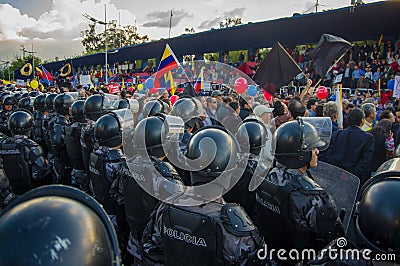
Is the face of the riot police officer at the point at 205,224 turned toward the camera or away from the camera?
away from the camera

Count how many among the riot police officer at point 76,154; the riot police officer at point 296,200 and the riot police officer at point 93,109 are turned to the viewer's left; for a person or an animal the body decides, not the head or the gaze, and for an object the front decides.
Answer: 0

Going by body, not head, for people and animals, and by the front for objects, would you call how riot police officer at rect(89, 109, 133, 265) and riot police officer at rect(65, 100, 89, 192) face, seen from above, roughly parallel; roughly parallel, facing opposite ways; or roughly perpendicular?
roughly parallel

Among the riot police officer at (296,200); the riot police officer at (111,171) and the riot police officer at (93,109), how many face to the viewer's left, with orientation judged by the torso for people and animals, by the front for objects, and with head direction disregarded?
0

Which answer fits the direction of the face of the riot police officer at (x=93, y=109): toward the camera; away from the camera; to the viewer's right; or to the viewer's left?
away from the camera

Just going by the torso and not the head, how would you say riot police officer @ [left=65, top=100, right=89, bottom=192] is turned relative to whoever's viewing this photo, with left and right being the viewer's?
facing away from the viewer and to the right of the viewer

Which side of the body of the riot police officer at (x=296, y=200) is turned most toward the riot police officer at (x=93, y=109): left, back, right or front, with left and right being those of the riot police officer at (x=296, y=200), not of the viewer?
left

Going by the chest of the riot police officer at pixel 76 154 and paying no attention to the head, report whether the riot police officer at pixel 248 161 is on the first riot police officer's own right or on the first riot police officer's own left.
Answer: on the first riot police officer's own right

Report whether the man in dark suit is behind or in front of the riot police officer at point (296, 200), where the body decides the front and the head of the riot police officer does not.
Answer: in front

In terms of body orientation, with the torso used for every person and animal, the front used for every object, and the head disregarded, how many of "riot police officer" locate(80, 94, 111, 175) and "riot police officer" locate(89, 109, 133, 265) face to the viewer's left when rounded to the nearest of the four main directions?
0

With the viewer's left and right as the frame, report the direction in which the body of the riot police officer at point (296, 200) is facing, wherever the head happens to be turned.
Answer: facing away from the viewer and to the right of the viewer

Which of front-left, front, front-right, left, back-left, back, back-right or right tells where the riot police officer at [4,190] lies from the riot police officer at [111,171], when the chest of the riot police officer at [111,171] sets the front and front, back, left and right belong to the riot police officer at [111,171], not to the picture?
back-left

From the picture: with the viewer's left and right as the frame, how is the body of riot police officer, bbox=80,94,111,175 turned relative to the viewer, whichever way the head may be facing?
facing away from the viewer and to the right of the viewer

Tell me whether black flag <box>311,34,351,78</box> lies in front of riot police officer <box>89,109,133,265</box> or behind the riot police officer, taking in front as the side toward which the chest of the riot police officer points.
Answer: in front

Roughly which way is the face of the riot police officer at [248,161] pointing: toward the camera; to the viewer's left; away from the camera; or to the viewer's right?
away from the camera

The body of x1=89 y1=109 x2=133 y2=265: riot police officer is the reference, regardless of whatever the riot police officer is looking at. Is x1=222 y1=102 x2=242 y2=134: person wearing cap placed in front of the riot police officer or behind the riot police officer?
in front

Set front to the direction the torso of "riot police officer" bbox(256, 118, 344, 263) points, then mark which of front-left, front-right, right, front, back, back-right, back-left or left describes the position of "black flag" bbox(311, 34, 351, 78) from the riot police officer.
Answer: front-left

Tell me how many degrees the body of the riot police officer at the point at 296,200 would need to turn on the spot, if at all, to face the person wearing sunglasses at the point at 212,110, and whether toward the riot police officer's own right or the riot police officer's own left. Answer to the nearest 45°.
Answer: approximately 90° to the riot police officer's own left

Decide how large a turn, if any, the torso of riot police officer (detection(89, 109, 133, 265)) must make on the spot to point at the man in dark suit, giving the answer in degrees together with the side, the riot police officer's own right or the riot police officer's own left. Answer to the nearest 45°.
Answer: approximately 45° to the riot police officer's own right

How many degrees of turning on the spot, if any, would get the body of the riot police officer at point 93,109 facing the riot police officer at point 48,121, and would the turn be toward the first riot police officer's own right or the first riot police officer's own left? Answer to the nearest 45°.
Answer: approximately 90° to the first riot police officer's own left
